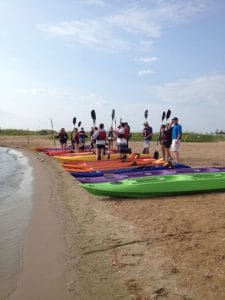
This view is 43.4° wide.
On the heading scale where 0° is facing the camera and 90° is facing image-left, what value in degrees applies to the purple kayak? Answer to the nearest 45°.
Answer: approximately 90°

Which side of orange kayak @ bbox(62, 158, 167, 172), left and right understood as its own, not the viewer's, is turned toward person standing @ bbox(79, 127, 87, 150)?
right

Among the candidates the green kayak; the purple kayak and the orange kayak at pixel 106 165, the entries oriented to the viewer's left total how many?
3

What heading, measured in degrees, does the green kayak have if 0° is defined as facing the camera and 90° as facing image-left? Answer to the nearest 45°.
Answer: approximately 90°

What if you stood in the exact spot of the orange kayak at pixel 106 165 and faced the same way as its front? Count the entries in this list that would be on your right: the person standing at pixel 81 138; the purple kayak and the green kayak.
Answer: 1

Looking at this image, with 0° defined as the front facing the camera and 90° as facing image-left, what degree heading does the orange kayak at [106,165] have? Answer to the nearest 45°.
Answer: approximately 90°
